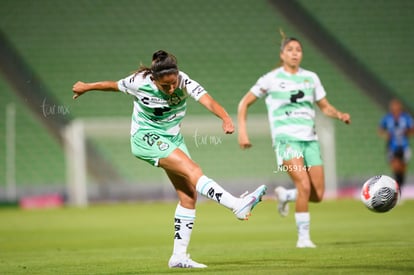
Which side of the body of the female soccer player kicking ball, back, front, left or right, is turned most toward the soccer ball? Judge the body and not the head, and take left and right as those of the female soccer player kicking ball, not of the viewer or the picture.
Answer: left

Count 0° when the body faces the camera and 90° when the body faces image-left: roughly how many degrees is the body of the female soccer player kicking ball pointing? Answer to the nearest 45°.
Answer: approximately 315°

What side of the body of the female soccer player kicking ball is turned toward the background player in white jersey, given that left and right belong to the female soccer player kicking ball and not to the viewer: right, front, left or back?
left
